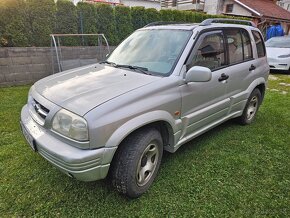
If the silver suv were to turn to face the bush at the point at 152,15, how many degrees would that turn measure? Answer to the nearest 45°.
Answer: approximately 135° to its right

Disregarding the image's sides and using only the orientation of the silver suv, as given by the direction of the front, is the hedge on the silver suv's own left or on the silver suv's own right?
on the silver suv's own right

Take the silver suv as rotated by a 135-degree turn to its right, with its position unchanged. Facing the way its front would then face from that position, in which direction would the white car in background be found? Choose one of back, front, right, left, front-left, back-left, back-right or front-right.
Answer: front-right

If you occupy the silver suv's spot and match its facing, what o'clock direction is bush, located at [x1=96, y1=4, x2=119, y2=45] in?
The bush is roughly at 4 o'clock from the silver suv.

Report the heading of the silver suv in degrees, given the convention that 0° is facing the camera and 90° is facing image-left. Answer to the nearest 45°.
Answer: approximately 45°

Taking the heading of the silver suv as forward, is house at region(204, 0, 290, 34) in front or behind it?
behind

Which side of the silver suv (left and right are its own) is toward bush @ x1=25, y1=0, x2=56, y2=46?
right

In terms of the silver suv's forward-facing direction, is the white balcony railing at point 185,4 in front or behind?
behind

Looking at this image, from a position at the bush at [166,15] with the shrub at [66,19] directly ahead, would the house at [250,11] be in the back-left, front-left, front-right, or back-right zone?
back-right

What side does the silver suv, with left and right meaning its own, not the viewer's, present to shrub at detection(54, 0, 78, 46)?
right
